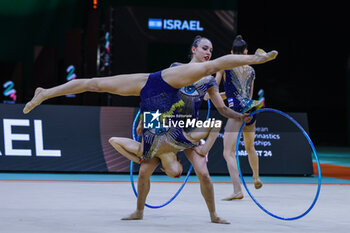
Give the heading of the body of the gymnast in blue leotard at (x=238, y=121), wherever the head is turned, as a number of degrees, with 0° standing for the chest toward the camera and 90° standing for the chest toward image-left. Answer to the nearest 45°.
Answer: approximately 180°

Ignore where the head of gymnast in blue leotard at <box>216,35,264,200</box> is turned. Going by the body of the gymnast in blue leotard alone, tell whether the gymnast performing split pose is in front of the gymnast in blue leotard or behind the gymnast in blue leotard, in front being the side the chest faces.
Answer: behind

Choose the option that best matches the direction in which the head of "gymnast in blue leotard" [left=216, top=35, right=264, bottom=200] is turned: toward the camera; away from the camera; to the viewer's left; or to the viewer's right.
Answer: away from the camera
